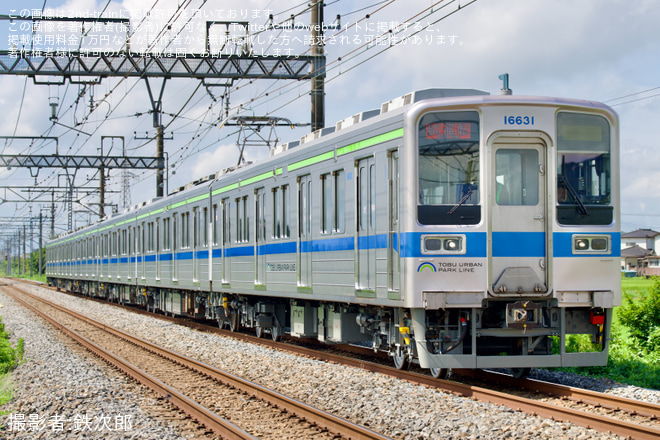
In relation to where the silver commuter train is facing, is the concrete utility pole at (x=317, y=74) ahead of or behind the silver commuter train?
behind

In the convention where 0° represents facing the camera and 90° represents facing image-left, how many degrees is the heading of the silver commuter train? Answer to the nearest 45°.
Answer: approximately 315°
